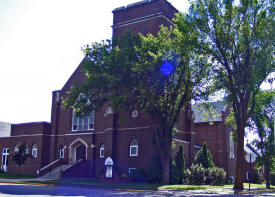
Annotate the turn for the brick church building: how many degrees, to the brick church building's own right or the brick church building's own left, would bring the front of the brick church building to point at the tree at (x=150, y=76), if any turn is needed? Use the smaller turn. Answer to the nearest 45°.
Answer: approximately 45° to the brick church building's own left

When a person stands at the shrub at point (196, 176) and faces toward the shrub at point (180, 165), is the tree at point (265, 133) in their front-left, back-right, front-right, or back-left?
back-right

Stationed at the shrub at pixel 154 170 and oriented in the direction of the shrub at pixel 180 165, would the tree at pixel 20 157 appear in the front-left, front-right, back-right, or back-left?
back-left

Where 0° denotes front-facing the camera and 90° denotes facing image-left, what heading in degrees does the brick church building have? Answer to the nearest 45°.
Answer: approximately 45°

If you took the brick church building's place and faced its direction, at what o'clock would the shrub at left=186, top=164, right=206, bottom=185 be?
The shrub is roughly at 9 o'clock from the brick church building.

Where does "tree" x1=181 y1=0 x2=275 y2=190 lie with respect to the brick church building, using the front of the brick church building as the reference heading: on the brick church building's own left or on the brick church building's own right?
on the brick church building's own left
